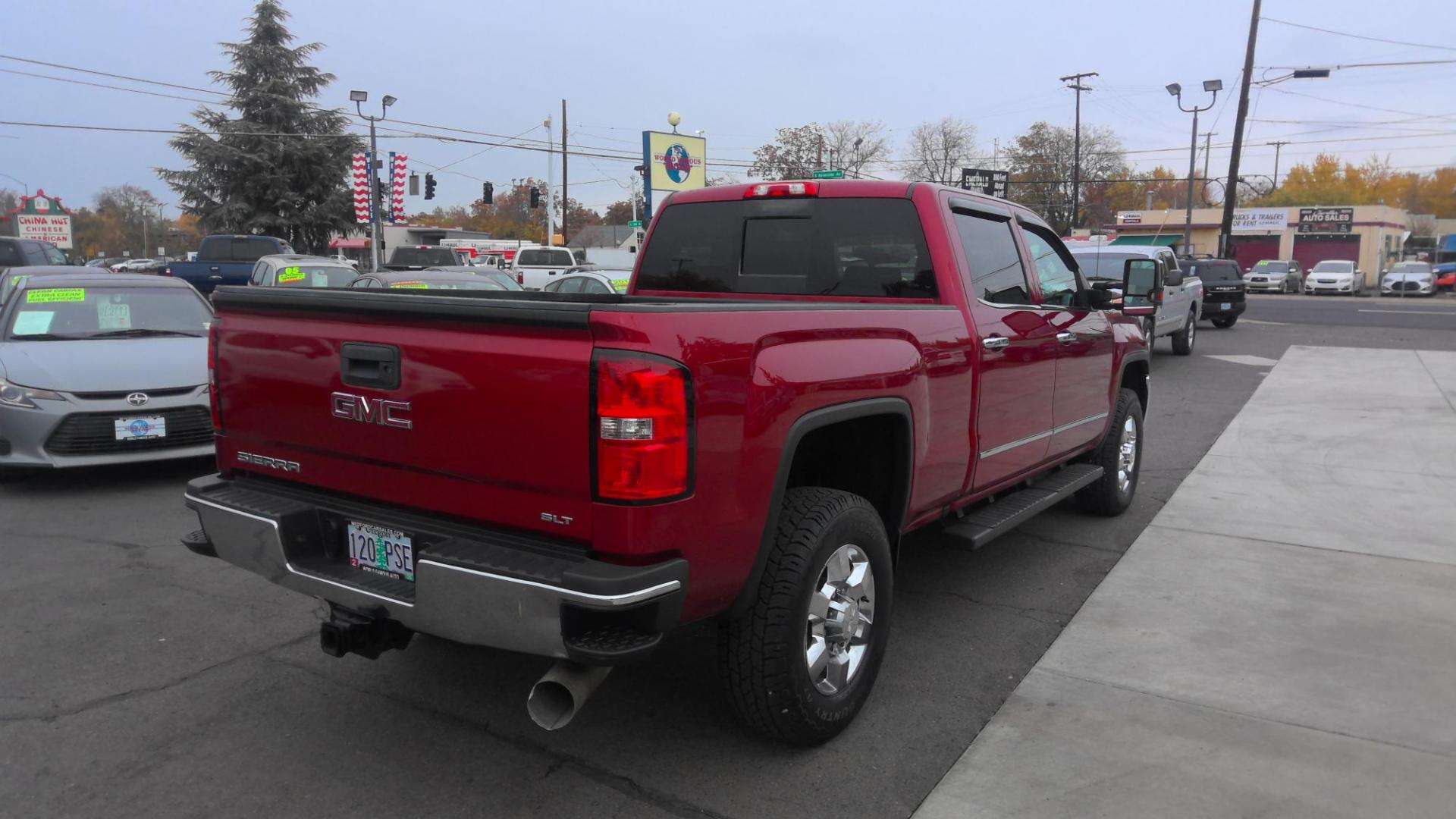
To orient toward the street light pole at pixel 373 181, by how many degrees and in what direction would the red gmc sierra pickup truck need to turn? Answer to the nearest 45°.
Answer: approximately 45° to its left

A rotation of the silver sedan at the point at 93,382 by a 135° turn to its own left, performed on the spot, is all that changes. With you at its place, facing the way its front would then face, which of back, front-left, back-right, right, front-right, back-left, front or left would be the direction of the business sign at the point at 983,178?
front

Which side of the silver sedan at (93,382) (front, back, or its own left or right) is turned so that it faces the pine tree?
back

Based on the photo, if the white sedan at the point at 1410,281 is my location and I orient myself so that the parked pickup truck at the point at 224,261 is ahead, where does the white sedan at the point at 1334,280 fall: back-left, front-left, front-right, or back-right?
front-right

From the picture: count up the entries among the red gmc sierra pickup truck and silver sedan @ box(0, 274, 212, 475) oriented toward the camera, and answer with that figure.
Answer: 1

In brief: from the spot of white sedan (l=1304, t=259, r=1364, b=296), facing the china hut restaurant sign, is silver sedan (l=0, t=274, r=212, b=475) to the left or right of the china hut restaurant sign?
left

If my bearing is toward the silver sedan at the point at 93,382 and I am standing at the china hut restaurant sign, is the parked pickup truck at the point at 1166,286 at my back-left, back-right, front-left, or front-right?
front-left

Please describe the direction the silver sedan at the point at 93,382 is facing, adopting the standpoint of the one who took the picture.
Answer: facing the viewer

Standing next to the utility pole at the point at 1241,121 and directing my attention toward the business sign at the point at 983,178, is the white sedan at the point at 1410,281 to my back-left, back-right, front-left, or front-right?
back-right

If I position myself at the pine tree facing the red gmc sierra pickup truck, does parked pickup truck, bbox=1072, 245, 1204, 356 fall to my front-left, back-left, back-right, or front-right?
front-left

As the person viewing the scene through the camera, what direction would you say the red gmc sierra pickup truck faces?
facing away from the viewer and to the right of the viewer
